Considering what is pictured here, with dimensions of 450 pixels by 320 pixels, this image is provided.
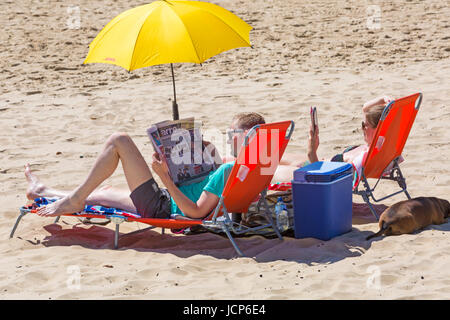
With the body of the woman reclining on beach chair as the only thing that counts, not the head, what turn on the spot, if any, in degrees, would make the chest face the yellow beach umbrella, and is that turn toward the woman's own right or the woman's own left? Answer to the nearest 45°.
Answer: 0° — they already face it

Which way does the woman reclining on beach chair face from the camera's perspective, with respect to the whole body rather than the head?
to the viewer's left

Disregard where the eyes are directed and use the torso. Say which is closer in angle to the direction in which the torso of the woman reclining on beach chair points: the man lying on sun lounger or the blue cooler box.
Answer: the man lying on sun lounger

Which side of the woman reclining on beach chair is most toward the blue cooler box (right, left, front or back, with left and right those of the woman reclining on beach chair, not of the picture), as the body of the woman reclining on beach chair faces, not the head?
left

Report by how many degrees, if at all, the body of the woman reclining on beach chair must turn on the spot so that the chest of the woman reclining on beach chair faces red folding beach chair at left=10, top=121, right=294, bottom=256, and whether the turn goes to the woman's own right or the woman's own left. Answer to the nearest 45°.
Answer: approximately 45° to the woman's own left

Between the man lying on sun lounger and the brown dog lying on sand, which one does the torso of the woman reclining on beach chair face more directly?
the man lying on sun lounger

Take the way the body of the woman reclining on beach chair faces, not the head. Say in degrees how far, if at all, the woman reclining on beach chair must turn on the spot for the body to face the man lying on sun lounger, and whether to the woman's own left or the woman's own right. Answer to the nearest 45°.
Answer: approximately 45° to the woman's own left

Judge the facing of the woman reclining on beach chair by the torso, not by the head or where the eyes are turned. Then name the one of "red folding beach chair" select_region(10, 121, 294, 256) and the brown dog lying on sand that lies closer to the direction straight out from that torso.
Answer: the red folding beach chair

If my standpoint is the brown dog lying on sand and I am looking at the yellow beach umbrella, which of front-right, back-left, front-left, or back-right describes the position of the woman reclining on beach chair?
front-right

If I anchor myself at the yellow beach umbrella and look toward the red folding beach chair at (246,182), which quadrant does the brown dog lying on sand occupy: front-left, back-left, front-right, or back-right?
front-left

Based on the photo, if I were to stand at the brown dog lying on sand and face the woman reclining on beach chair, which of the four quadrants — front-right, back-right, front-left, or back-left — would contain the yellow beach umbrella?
front-left

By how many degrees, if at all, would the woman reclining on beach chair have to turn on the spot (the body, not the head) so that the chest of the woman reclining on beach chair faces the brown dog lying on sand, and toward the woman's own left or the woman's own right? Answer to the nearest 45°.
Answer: approximately 135° to the woman's own left

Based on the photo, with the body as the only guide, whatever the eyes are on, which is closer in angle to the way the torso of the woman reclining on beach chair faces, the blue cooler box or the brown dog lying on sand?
the blue cooler box
